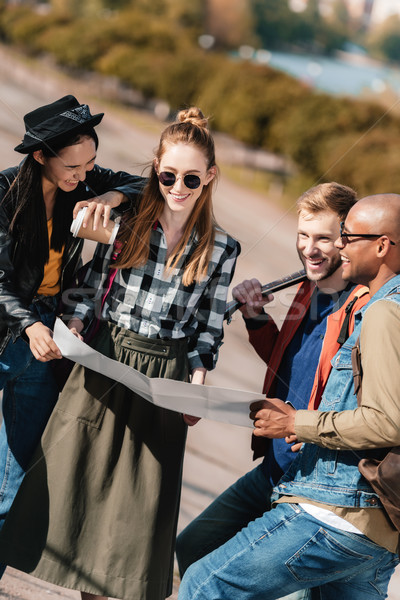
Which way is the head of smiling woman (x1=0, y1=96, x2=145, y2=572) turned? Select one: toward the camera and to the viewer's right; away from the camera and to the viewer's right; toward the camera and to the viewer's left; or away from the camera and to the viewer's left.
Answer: toward the camera and to the viewer's right

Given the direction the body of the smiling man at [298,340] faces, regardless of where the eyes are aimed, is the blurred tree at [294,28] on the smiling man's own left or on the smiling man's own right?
on the smiling man's own right

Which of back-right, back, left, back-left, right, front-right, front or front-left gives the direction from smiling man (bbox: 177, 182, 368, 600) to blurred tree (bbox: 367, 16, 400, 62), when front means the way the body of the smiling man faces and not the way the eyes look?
back-right

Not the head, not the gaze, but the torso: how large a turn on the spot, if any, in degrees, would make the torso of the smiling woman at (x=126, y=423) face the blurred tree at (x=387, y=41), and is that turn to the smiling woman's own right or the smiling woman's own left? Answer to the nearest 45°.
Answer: approximately 180°

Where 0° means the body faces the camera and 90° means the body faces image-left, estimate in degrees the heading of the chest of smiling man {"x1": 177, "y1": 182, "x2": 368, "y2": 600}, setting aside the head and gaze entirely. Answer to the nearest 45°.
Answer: approximately 45°

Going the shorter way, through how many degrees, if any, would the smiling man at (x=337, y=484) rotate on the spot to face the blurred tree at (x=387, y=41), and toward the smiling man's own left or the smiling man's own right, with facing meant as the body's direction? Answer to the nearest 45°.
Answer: approximately 90° to the smiling man's own right

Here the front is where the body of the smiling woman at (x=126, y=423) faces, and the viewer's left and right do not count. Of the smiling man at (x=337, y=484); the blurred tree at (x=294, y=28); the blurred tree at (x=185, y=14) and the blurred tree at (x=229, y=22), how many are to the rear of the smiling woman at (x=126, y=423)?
3

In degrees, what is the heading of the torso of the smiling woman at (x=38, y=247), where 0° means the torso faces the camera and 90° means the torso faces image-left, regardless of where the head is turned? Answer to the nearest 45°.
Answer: approximately 315°

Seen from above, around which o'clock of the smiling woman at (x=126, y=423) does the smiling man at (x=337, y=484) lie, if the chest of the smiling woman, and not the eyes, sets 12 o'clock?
The smiling man is roughly at 10 o'clock from the smiling woman.

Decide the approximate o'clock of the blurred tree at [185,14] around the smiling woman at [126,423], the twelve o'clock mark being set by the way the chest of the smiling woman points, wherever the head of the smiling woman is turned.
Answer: The blurred tree is roughly at 6 o'clock from the smiling woman.

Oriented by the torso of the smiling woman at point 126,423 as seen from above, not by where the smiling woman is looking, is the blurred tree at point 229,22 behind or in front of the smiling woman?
behind

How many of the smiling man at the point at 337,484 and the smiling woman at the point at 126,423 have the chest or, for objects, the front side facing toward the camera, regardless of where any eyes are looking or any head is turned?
1

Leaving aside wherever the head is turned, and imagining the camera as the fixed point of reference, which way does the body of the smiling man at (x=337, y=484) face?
to the viewer's left
